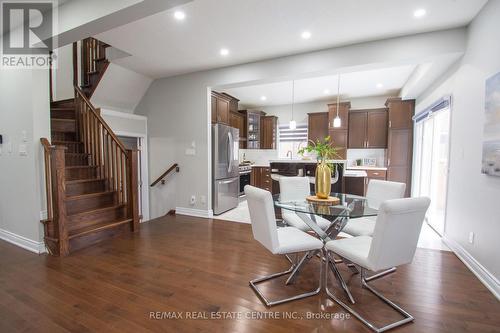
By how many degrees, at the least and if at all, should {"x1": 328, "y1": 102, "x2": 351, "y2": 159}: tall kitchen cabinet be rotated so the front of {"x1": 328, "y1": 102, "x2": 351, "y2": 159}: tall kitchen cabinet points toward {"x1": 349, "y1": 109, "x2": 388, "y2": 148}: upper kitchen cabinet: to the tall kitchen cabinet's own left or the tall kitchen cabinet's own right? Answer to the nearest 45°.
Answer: approximately 90° to the tall kitchen cabinet's own left

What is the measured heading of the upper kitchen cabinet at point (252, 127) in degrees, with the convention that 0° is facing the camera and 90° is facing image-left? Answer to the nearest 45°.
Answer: approximately 315°

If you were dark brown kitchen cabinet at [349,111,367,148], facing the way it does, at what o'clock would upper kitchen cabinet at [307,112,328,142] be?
The upper kitchen cabinet is roughly at 3 o'clock from the dark brown kitchen cabinet.

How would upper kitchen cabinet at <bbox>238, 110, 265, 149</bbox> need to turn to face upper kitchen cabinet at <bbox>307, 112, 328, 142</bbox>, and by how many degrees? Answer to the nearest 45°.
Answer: approximately 45° to its left

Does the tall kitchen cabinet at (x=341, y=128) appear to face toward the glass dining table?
yes

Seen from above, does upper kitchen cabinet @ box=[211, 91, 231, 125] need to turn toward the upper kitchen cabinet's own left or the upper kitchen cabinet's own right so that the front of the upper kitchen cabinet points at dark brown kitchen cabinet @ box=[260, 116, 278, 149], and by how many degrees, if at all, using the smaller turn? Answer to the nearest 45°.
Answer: approximately 90° to the upper kitchen cabinet's own left

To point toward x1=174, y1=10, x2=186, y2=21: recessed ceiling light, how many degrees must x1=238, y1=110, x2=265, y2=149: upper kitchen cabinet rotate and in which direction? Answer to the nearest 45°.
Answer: approximately 45° to its right

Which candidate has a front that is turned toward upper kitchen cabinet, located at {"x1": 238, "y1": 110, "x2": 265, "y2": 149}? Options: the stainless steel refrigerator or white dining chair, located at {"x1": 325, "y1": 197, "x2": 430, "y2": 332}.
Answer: the white dining chair
